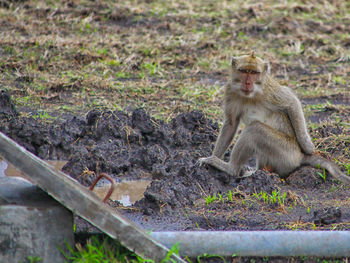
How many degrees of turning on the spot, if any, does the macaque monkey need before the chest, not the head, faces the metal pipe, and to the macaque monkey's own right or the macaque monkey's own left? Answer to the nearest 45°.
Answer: approximately 45° to the macaque monkey's own left

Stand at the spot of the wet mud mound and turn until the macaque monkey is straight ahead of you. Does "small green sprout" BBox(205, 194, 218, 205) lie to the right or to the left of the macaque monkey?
right

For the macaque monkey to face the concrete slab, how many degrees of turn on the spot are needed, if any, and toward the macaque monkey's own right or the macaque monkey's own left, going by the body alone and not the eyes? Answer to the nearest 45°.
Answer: approximately 45° to the macaque monkey's own left

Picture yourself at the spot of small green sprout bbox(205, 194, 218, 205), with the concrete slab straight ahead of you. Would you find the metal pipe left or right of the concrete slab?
left

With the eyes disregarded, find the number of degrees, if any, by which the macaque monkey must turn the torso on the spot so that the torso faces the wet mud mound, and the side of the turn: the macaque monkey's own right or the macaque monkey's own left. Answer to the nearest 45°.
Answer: approximately 45° to the macaque monkey's own right

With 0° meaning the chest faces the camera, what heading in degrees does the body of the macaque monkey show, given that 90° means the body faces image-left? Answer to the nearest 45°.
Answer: approximately 45°

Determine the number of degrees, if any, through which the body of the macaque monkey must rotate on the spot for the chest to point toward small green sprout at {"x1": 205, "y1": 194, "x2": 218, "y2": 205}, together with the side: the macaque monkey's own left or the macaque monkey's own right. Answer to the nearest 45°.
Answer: approximately 45° to the macaque monkey's own left
